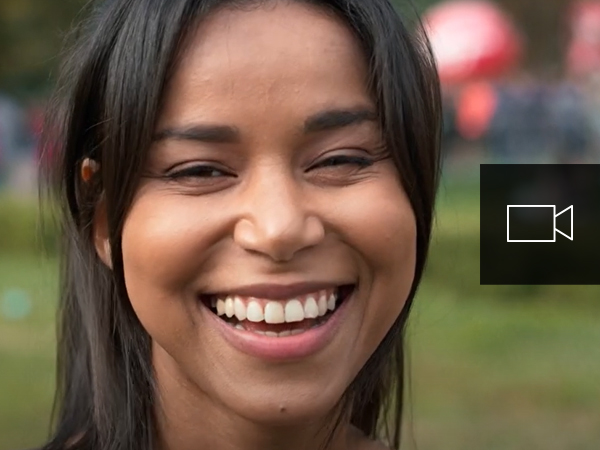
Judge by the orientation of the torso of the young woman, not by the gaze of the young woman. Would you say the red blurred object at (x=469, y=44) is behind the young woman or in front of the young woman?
behind

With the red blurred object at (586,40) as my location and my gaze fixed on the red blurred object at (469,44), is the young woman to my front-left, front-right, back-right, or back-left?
front-left

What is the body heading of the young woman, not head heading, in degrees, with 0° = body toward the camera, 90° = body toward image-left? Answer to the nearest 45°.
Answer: approximately 0°

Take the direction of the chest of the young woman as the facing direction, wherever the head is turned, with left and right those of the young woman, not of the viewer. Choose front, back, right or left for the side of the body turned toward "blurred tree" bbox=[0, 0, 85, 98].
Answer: back

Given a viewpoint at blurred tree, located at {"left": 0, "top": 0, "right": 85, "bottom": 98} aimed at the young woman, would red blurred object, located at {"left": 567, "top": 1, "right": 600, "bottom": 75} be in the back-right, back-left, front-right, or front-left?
front-left

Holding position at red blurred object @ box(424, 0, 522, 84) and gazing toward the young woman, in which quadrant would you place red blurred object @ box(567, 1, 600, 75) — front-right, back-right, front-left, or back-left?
back-left

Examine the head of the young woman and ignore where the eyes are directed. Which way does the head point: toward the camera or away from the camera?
toward the camera

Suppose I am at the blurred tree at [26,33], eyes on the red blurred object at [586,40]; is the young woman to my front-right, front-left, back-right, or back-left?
front-right
